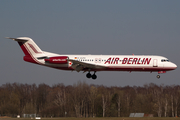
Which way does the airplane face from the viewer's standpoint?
to the viewer's right
